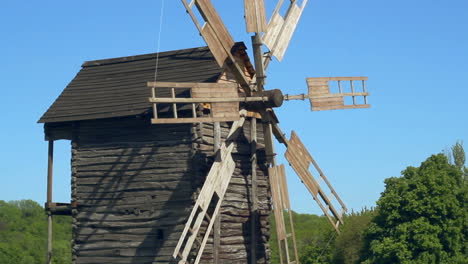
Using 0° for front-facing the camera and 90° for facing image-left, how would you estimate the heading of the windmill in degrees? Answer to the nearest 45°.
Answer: approximately 315°

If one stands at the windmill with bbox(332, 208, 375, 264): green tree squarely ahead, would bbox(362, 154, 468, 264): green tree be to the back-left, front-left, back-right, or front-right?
front-right

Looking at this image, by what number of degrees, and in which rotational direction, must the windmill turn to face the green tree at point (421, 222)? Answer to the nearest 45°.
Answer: approximately 90° to its left
